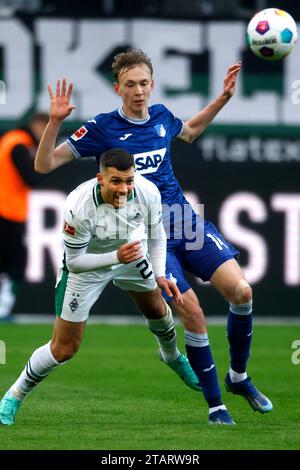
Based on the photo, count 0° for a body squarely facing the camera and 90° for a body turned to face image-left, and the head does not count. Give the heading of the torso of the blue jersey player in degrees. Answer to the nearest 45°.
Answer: approximately 0°
